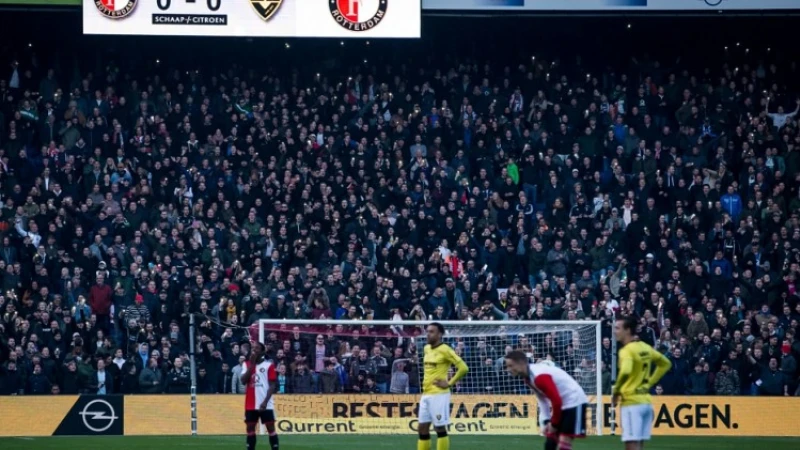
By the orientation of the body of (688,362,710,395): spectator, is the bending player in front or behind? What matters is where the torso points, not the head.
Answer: in front

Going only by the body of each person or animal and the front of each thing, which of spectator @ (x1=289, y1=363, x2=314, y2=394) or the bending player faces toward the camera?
the spectator

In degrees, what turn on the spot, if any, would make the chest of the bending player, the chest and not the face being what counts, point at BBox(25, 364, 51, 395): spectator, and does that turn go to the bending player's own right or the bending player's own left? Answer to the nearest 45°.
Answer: approximately 45° to the bending player's own right

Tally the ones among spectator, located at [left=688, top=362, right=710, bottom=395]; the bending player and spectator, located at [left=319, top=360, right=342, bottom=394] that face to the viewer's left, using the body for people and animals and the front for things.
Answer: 1

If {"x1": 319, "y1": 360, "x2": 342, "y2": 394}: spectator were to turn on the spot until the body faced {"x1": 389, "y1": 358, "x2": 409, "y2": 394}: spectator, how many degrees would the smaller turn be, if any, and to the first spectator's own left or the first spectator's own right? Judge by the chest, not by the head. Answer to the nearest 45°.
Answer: approximately 90° to the first spectator's own left

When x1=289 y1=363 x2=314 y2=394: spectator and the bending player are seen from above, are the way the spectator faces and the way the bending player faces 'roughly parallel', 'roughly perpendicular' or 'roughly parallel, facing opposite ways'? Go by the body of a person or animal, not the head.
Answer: roughly perpendicular

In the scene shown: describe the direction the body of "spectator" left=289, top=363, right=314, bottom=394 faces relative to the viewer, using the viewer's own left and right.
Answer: facing the viewer

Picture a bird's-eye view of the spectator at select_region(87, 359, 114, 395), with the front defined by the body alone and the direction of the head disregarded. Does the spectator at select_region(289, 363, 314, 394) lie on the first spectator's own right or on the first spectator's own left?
on the first spectator's own left

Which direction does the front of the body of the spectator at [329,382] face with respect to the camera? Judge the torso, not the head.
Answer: toward the camera

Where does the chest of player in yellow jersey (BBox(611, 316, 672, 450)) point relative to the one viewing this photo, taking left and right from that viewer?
facing away from the viewer and to the left of the viewer

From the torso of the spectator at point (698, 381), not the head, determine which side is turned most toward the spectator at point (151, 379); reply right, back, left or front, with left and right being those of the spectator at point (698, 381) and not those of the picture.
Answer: right

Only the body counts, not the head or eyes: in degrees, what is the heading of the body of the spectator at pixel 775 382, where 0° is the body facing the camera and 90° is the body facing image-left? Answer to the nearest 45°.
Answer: approximately 0°
